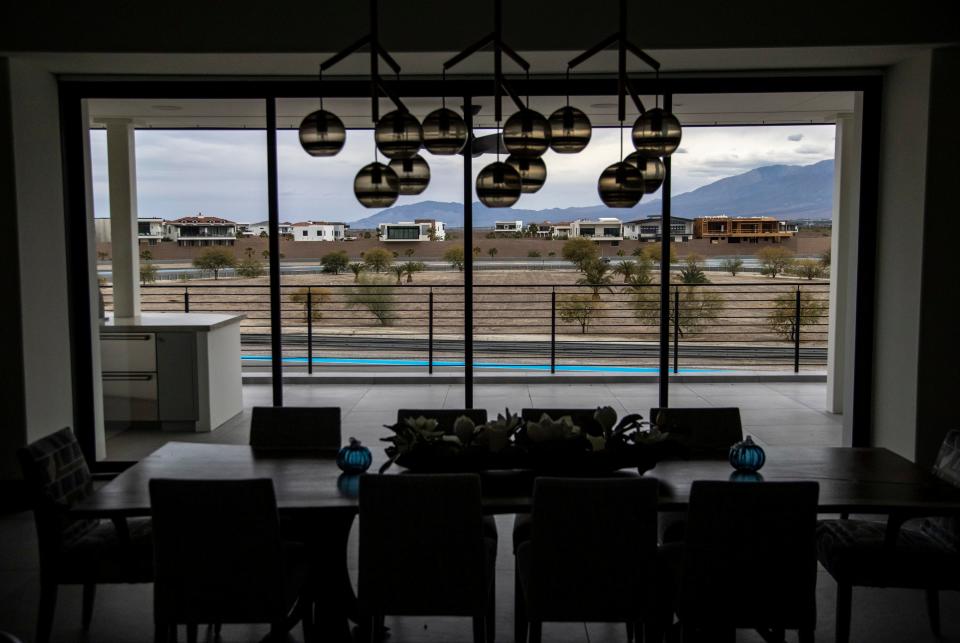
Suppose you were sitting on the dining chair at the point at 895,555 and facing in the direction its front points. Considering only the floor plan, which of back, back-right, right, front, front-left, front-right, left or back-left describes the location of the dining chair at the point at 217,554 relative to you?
front-left

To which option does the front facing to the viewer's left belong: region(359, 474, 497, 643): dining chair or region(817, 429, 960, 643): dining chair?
region(817, 429, 960, 643): dining chair

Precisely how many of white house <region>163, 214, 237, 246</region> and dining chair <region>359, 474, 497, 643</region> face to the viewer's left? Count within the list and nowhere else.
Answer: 0

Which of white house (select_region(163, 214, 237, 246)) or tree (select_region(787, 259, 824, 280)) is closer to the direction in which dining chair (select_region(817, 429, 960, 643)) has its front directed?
the white house

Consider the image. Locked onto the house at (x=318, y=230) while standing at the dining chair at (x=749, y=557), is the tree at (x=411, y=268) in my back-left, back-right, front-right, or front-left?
front-right

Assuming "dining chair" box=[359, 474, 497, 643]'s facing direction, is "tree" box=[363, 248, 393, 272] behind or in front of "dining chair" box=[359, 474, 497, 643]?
in front

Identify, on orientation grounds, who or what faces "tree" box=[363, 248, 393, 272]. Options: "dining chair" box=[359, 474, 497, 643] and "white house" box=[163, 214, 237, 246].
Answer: the dining chair

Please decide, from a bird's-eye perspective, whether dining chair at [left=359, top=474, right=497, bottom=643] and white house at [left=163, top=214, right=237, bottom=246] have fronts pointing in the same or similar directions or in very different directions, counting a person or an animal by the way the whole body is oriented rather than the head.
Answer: very different directions

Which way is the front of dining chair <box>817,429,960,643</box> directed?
to the viewer's left

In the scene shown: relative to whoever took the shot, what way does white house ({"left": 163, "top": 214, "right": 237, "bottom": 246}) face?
facing the viewer

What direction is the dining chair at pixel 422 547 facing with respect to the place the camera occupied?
facing away from the viewer

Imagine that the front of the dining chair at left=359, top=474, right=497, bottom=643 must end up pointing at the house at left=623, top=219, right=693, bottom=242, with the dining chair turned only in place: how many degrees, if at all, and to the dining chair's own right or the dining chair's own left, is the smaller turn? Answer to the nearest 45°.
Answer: approximately 45° to the dining chair's own right

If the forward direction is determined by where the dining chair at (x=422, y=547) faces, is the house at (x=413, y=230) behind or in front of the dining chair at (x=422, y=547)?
in front

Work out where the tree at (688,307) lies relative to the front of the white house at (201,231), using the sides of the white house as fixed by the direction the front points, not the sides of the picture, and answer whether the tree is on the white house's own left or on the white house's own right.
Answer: on the white house's own left

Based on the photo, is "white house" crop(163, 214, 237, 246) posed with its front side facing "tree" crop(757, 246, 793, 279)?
no
